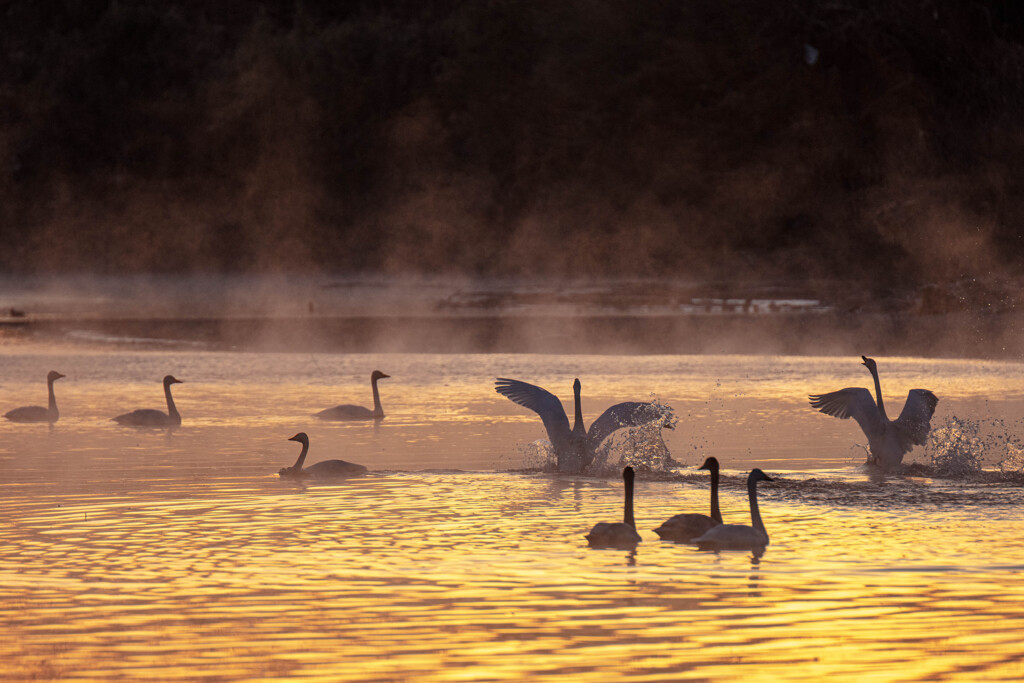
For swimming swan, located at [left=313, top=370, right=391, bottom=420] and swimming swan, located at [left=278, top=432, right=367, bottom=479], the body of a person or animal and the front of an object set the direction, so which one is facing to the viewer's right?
swimming swan, located at [left=313, top=370, right=391, bottom=420]

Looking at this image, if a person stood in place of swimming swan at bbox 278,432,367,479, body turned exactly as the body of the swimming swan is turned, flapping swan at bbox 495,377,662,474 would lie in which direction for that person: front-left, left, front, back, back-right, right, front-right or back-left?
back

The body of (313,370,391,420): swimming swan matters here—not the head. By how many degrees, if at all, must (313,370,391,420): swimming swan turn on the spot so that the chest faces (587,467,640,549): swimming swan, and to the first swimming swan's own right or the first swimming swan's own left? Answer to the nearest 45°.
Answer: approximately 90° to the first swimming swan's own right

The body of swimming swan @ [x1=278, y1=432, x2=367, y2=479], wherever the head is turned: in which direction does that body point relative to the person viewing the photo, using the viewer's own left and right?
facing to the left of the viewer

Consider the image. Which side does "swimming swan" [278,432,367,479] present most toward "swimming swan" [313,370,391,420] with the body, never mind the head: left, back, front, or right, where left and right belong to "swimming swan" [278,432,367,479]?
right

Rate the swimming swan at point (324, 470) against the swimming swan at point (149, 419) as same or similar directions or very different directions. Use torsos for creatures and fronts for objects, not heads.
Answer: very different directions

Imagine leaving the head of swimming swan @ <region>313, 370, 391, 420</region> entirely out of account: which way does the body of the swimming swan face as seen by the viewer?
to the viewer's right

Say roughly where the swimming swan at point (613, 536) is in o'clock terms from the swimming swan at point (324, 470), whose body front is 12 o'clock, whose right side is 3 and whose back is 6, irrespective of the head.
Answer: the swimming swan at point (613, 536) is roughly at 8 o'clock from the swimming swan at point (324, 470).

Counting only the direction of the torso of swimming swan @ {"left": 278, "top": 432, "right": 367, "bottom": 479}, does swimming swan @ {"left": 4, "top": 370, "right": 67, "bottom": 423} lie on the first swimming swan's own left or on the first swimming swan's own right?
on the first swimming swan's own right

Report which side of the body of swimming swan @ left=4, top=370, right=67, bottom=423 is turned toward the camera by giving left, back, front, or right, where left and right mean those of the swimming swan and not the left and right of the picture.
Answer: right

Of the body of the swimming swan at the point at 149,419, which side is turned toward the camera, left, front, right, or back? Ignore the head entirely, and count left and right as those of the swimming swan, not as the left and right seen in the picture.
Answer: right

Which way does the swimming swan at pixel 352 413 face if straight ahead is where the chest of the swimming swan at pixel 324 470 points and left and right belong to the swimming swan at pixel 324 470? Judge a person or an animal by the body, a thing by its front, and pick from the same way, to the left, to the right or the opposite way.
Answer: the opposite way

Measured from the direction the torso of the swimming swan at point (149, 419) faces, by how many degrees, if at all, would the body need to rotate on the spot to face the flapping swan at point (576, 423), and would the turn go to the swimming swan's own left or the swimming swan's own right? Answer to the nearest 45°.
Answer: approximately 45° to the swimming swan's own right
